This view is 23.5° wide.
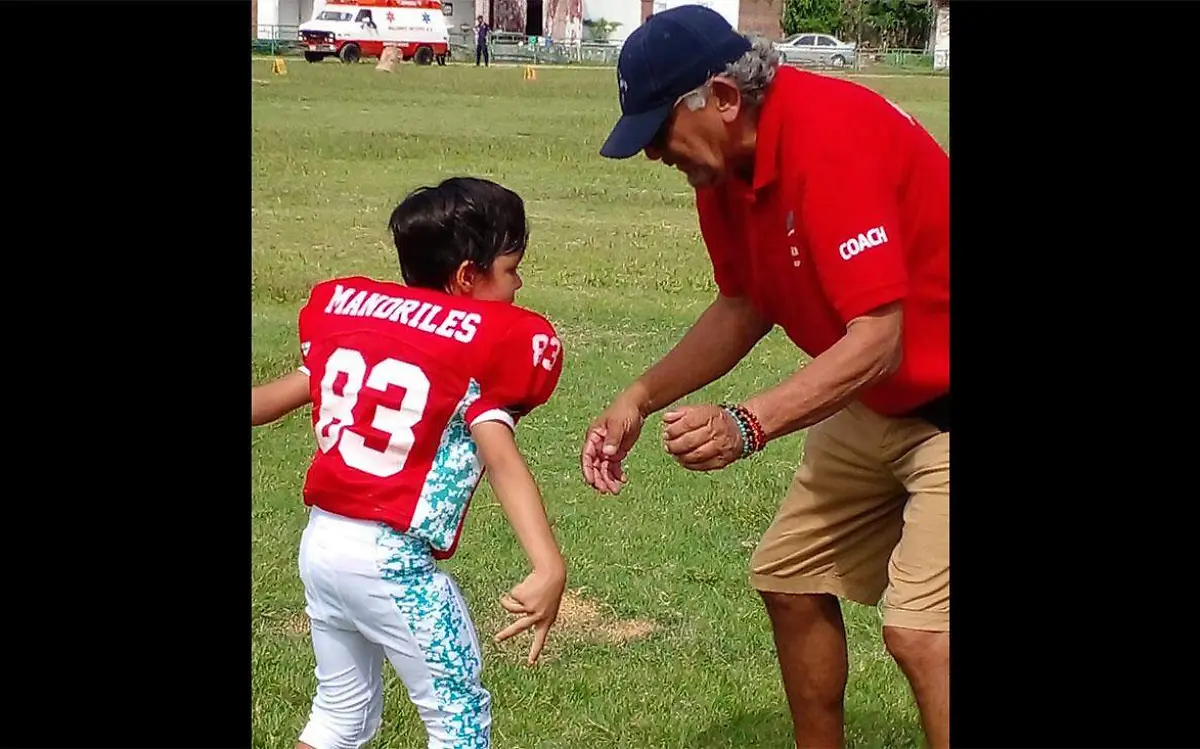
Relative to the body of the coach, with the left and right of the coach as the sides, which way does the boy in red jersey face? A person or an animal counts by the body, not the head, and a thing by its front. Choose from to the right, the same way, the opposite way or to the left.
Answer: the opposite way

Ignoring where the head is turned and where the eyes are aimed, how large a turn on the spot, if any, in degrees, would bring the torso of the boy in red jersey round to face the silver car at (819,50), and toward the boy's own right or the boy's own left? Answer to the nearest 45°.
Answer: approximately 45° to the boy's own left

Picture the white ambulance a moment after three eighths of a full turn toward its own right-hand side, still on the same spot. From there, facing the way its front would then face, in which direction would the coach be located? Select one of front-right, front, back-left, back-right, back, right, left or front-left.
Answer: back

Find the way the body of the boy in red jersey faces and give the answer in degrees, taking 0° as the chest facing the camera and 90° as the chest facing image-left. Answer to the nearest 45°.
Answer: approximately 225°

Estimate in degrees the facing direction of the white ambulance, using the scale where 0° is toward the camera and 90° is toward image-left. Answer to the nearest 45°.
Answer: approximately 45°

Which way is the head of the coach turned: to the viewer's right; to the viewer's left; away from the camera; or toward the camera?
to the viewer's left

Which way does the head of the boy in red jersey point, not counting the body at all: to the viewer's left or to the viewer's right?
to the viewer's right

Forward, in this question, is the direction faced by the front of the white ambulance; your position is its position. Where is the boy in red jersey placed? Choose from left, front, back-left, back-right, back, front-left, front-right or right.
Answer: front-left

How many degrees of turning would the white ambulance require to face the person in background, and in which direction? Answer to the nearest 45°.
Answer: approximately 180°
